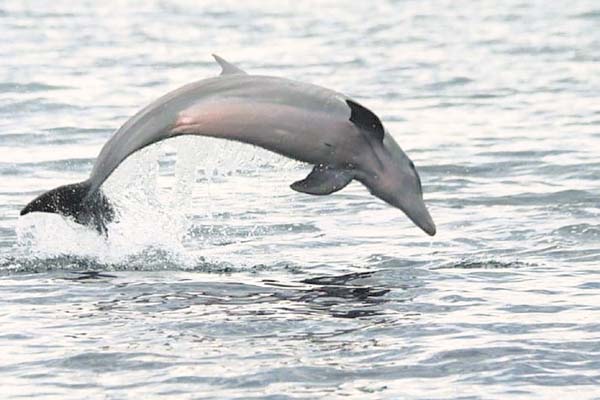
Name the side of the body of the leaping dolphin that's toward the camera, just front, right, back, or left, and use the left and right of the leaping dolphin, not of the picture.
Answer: right

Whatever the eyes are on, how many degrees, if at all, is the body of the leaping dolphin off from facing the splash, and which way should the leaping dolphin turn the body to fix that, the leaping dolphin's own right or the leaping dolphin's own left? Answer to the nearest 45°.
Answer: approximately 135° to the leaping dolphin's own left
